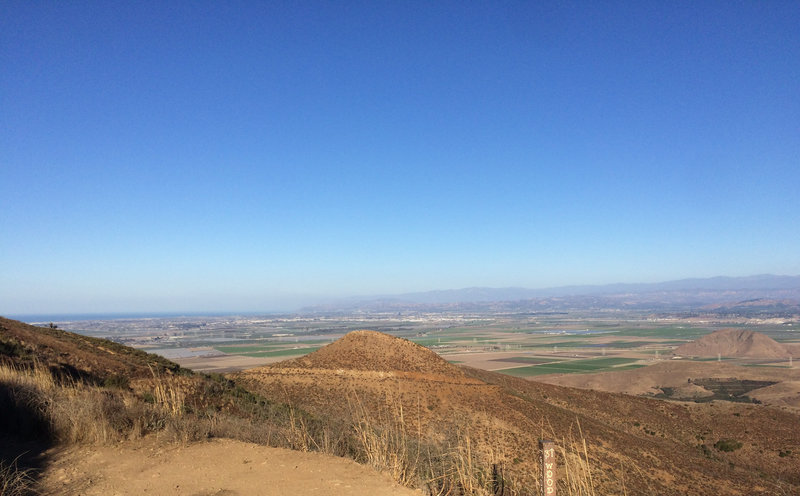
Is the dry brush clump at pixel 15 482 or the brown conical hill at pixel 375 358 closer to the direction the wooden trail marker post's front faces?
the dry brush clump

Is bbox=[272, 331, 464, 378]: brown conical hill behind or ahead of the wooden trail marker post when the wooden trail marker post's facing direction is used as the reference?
behind

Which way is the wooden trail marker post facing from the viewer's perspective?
toward the camera

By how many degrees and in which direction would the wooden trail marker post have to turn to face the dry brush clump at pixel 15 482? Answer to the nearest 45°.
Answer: approximately 90° to its right
